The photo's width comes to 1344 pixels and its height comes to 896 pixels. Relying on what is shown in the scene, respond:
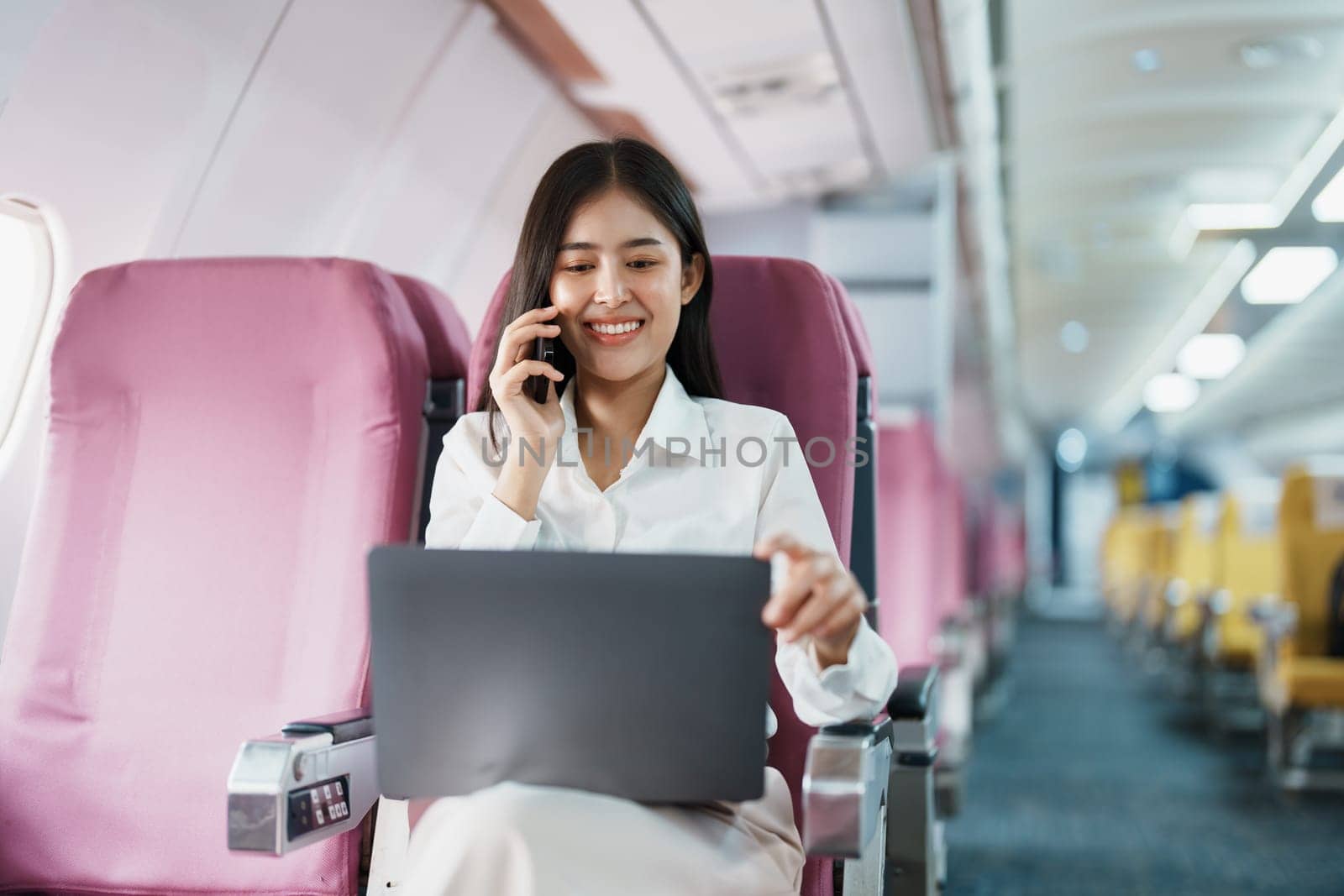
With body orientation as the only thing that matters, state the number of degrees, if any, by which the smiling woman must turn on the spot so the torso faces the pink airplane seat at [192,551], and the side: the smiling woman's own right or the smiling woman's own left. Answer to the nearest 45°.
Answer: approximately 90° to the smiling woman's own right

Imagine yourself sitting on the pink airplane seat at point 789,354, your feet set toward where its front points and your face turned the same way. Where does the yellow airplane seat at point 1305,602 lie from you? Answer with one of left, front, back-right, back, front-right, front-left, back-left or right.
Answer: back-left

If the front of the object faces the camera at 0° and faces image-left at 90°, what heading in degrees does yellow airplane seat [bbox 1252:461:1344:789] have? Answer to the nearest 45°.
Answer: approximately 0°

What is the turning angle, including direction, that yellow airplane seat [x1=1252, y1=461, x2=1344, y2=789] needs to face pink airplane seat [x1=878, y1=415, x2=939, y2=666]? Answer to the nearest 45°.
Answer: approximately 45° to its right

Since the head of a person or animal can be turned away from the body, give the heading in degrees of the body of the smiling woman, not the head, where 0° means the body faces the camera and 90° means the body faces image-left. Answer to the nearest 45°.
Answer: approximately 0°

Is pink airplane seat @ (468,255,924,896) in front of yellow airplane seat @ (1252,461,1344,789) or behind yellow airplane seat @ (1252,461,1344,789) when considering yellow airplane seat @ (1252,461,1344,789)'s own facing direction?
in front
